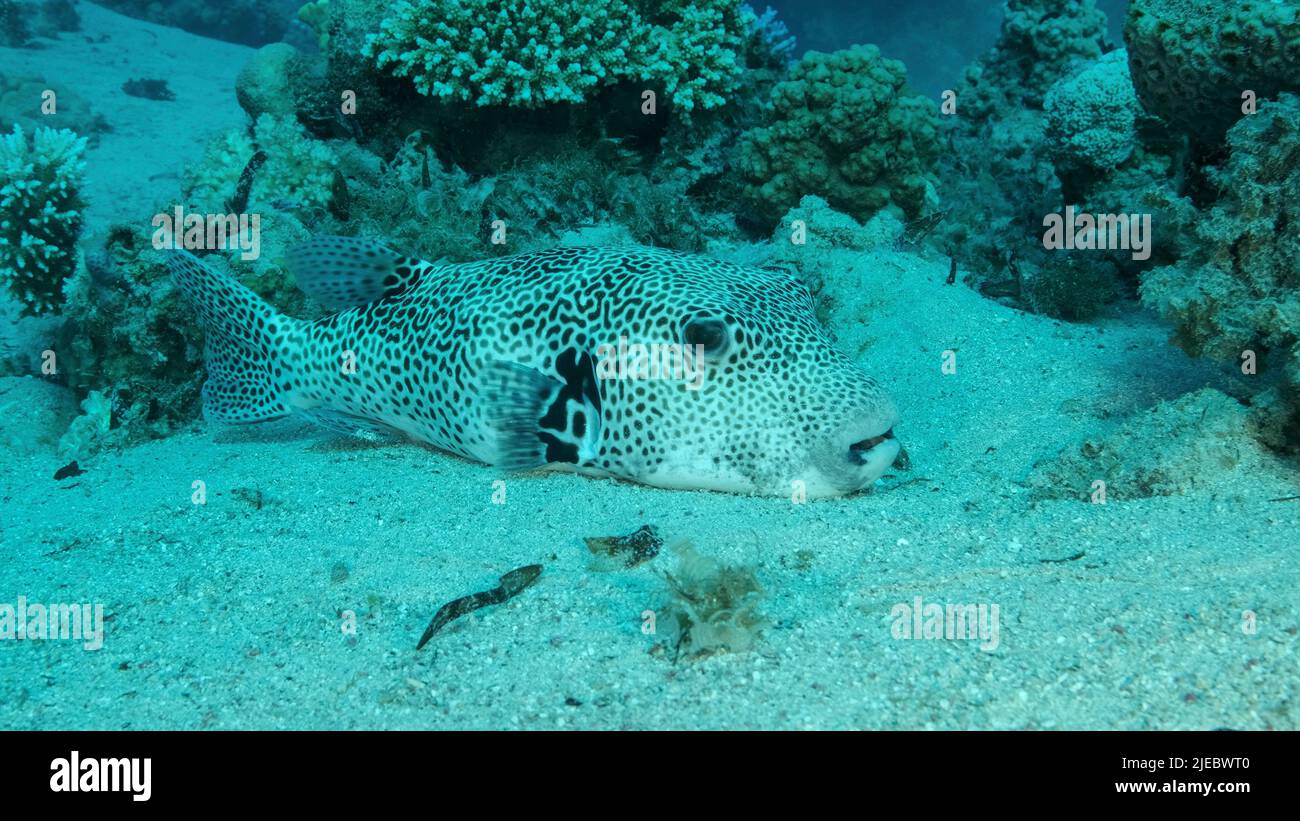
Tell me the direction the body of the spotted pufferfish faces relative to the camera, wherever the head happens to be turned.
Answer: to the viewer's right

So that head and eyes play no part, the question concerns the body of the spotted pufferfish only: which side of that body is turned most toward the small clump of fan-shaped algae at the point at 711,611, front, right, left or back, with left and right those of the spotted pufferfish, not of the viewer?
right

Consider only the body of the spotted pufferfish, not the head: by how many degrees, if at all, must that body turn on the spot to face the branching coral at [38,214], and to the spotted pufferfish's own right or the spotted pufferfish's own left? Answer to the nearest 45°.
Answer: approximately 135° to the spotted pufferfish's own left

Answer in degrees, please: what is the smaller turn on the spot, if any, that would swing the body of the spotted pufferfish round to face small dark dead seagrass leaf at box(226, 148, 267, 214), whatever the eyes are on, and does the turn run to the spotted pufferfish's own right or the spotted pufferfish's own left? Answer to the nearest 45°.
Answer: approximately 135° to the spotted pufferfish's own left

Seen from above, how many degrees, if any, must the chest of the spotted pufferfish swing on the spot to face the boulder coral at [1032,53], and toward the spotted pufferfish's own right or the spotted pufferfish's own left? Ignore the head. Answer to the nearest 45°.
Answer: approximately 45° to the spotted pufferfish's own left
